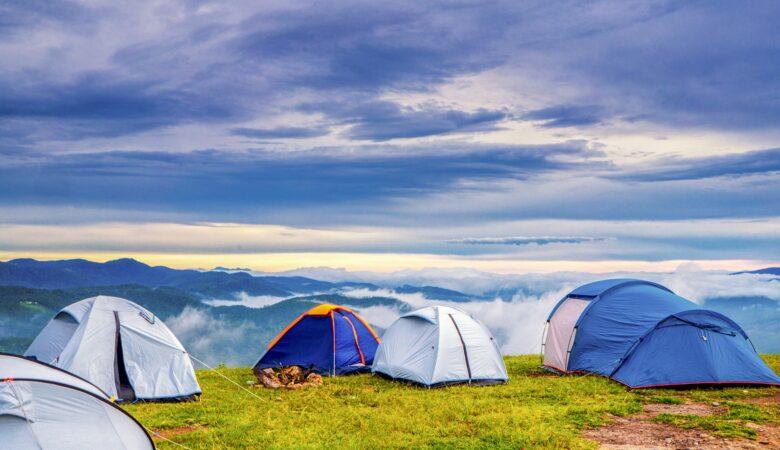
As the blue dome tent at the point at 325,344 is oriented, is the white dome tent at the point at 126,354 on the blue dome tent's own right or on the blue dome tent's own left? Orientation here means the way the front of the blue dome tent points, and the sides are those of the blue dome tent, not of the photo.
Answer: on the blue dome tent's own right

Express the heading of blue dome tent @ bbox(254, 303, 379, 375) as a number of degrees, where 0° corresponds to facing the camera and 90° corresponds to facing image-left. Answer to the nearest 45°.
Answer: approximately 315°

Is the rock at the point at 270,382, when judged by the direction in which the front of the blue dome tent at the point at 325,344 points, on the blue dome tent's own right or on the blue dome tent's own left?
on the blue dome tent's own right
